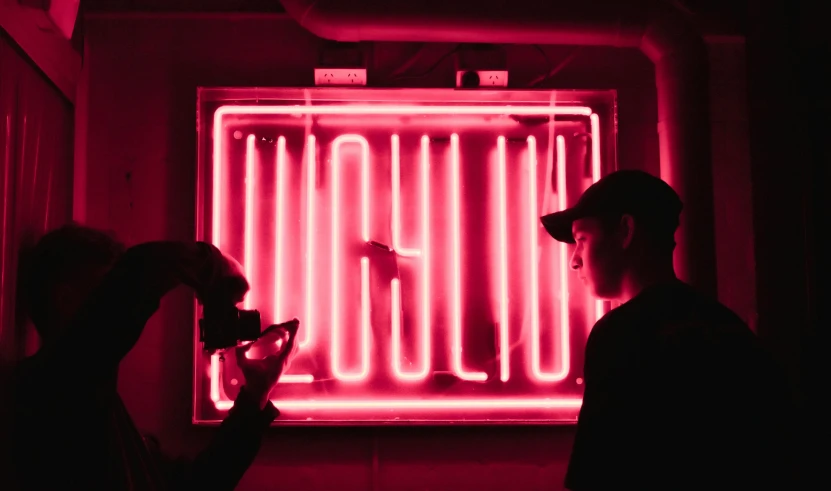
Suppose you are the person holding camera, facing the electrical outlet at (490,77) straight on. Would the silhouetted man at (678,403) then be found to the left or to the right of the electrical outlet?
right

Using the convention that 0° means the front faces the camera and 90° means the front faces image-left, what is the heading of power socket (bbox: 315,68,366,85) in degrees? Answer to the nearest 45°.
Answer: approximately 0°

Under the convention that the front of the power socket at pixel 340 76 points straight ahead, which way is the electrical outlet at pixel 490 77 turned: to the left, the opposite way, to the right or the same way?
the same way

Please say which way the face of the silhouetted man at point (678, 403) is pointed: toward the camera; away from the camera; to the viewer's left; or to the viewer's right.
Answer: to the viewer's left

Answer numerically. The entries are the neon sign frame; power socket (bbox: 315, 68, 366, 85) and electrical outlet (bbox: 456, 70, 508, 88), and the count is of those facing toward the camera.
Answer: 3

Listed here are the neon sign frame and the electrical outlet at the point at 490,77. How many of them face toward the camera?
2

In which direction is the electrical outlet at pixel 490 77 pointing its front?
toward the camera

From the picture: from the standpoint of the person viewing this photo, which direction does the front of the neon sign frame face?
facing the viewer

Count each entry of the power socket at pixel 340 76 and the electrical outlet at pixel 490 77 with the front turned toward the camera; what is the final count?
2

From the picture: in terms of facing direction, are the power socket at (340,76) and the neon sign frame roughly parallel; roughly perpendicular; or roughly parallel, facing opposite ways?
roughly parallel

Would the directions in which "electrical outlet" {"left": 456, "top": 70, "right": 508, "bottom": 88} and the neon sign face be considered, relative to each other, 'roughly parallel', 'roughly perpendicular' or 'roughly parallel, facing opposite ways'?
roughly parallel

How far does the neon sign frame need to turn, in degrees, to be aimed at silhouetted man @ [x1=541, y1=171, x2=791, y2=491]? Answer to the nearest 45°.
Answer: approximately 45° to its left

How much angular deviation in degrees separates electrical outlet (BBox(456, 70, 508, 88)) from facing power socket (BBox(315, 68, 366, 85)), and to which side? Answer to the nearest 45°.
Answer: approximately 90° to its right
